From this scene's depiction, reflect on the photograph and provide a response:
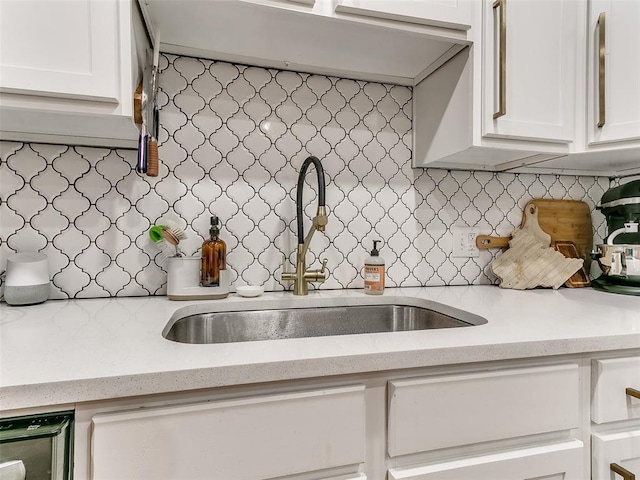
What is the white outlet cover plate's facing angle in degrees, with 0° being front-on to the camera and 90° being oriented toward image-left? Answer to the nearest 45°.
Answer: approximately 0°

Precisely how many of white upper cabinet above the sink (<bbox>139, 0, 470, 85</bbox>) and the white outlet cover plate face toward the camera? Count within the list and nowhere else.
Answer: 2

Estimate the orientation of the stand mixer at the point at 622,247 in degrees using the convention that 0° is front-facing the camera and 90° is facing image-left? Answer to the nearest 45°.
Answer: approximately 45°

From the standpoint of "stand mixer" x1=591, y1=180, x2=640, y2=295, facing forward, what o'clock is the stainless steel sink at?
The stainless steel sink is roughly at 12 o'clock from the stand mixer.

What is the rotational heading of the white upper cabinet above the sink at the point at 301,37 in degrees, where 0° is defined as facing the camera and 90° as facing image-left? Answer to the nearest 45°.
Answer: approximately 0°

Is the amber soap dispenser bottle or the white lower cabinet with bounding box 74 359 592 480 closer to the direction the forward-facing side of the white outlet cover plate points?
the white lower cabinet

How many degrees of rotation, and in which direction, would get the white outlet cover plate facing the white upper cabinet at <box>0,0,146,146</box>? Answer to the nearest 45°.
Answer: approximately 45° to its right

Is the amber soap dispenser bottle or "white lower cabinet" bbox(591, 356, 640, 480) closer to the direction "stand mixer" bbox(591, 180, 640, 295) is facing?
the amber soap dispenser bottle
